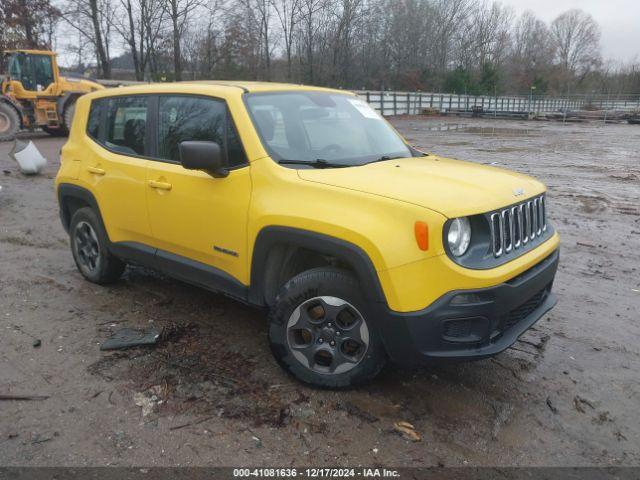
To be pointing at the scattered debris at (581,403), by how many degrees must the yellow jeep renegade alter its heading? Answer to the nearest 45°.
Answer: approximately 45° to its left

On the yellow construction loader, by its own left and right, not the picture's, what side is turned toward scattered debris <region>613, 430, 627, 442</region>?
left

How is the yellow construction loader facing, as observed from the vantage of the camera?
facing to the left of the viewer

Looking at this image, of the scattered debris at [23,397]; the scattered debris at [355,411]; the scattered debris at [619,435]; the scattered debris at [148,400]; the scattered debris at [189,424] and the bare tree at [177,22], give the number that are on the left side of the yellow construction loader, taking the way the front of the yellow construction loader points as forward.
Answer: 5

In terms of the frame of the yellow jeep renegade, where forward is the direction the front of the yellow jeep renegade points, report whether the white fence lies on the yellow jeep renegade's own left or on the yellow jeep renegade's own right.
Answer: on the yellow jeep renegade's own left

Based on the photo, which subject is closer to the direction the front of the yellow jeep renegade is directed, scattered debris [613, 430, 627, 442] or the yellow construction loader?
the scattered debris

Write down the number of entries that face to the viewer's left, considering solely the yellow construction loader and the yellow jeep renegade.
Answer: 1

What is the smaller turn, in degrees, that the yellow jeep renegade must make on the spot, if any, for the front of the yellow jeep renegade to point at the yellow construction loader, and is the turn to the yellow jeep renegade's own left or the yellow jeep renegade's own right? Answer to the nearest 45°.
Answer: approximately 180°

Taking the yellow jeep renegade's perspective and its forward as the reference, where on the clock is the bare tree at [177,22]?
The bare tree is roughly at 7 o'clock from the yellow jeep renegade.

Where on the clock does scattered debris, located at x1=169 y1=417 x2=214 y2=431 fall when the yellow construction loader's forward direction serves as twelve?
The scattered debris is roughly at 9 o'clock from the yellow construction loader.

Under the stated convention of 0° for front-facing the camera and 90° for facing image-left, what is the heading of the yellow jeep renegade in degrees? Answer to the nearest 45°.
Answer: approximately 315°
